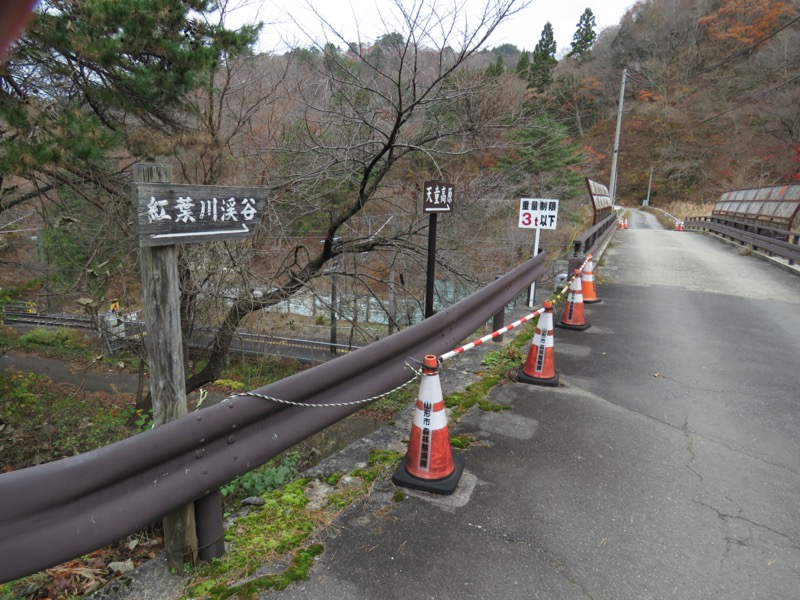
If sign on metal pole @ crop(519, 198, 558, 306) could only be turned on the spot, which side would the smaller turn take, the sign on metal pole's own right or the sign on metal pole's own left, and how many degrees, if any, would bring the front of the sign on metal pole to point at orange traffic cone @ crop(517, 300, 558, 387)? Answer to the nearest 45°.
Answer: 0° — it already faces it

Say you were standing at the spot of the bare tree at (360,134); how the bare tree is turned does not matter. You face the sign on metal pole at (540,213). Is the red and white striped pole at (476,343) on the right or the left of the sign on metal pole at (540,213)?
right

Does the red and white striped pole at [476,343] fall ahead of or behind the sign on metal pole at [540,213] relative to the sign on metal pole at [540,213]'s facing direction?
ahead

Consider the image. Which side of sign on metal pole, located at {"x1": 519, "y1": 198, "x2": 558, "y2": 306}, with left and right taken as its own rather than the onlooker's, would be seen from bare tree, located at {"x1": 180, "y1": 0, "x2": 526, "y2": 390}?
right

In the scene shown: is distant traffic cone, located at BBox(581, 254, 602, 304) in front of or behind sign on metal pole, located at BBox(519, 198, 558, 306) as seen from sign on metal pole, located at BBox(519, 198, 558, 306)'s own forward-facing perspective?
behind

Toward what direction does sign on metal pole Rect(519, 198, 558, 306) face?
toward the camera

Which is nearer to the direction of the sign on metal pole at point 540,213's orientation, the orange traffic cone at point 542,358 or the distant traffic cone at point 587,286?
the orange traffic cone

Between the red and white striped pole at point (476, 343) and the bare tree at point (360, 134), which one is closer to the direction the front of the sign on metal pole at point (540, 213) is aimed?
the red and white striped pole

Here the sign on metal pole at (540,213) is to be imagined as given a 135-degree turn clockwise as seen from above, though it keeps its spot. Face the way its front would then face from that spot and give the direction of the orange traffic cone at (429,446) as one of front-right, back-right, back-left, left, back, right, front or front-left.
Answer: back-left
